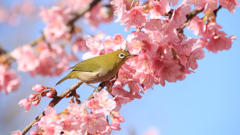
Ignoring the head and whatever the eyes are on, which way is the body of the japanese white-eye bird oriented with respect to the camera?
to the viewer's right

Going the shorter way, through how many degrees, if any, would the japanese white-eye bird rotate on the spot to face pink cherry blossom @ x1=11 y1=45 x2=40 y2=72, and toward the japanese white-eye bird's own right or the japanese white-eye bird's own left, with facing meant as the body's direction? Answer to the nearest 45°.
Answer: approximately 135° to the japanese white-eye bird's own left

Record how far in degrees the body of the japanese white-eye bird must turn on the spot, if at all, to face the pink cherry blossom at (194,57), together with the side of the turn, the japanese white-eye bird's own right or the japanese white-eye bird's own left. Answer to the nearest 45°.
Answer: approximately 45° to the japanese white-eye bird's own right

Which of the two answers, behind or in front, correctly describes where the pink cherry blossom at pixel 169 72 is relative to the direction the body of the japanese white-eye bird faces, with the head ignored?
in front
